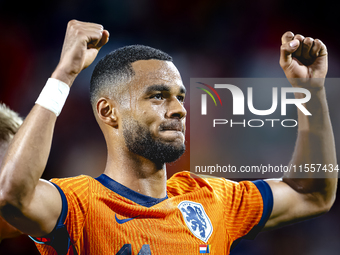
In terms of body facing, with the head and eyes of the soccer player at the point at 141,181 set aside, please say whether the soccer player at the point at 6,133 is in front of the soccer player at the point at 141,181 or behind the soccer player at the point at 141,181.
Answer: behind

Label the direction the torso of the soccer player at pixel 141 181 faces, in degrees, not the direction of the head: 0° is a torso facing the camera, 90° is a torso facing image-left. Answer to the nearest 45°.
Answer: approximately 315°

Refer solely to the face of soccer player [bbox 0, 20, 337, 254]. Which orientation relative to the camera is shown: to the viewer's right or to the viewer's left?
to the viewer's right
